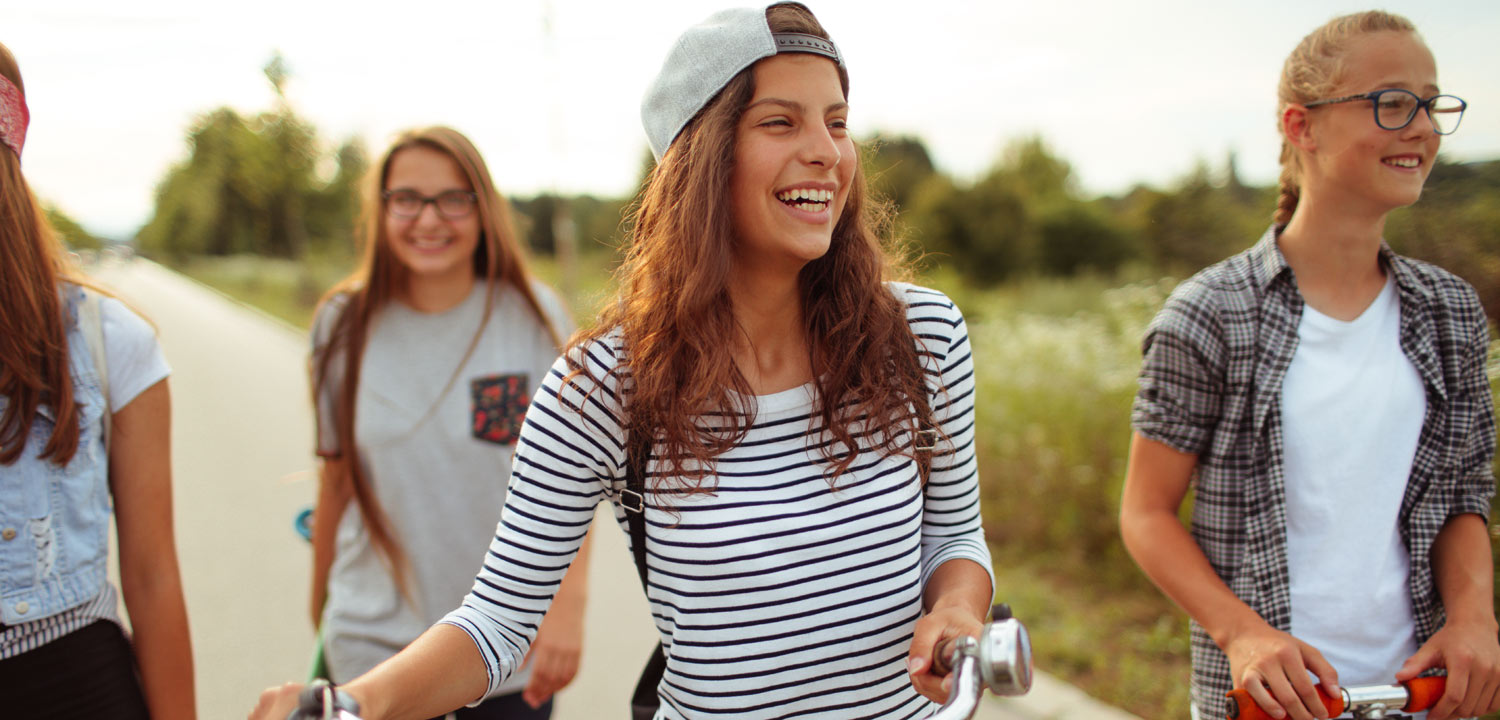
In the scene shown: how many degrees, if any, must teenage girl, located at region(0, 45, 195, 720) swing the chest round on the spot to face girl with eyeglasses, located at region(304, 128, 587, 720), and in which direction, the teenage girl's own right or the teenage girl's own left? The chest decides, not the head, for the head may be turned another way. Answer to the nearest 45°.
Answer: approximately 135° to the teenage girl's own left

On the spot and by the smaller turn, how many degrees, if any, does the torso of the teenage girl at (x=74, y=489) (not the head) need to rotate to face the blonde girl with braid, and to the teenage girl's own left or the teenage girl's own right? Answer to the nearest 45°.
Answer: approximately 45° to the teenage girl's own left

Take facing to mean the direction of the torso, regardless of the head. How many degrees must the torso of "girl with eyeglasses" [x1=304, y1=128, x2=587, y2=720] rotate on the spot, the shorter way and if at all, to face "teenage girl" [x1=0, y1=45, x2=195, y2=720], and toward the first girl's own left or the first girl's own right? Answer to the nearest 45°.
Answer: approximately 45° to the first girl's own right

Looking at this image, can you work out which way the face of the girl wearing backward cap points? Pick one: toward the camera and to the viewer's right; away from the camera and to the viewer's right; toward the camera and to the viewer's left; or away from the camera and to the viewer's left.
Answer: toward the camera and to the viewer's right

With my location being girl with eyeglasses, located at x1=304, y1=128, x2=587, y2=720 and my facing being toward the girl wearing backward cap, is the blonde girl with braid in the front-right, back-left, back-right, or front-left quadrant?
front-left

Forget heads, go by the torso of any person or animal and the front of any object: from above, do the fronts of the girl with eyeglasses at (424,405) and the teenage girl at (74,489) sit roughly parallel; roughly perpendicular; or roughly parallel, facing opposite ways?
roughly parallel

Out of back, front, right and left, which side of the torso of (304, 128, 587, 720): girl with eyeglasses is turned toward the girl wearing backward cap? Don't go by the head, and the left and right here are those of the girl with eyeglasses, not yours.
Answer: front

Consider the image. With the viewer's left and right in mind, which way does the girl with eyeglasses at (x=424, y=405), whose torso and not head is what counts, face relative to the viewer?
facing the viewer

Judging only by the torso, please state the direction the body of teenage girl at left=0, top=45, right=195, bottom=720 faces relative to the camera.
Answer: toward the camera

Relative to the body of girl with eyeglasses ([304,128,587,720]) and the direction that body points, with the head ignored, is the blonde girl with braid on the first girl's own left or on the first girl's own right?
on the first girl's own left

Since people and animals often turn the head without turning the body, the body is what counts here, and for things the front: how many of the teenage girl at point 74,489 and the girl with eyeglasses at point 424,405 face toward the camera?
2

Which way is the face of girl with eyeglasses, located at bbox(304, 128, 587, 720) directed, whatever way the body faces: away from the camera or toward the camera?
toward the camera

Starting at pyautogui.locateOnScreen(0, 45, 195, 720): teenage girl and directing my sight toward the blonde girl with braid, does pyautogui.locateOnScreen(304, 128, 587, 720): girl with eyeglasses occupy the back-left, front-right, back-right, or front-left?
front-left
